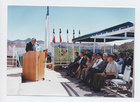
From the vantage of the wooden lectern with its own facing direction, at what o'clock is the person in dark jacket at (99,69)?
The person in dark jacket is roughly at 11 o'clock from the wooden lectern.

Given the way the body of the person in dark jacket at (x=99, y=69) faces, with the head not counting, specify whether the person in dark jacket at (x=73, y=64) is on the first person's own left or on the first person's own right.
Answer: on the first person's own right

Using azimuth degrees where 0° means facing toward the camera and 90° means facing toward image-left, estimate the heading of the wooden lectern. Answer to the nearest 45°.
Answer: approximately 315°

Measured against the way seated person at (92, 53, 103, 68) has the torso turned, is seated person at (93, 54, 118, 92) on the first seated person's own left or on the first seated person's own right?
on the first seated person's own left

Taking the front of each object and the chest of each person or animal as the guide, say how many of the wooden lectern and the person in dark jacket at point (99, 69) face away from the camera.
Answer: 0

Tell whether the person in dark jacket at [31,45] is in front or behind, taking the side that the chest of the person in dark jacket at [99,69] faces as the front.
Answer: in front

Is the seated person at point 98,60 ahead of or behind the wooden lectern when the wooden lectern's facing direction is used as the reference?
ahead

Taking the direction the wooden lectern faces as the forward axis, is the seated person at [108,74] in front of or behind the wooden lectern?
in front

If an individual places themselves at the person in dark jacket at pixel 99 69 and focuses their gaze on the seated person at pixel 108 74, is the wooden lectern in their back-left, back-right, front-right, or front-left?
back-right
